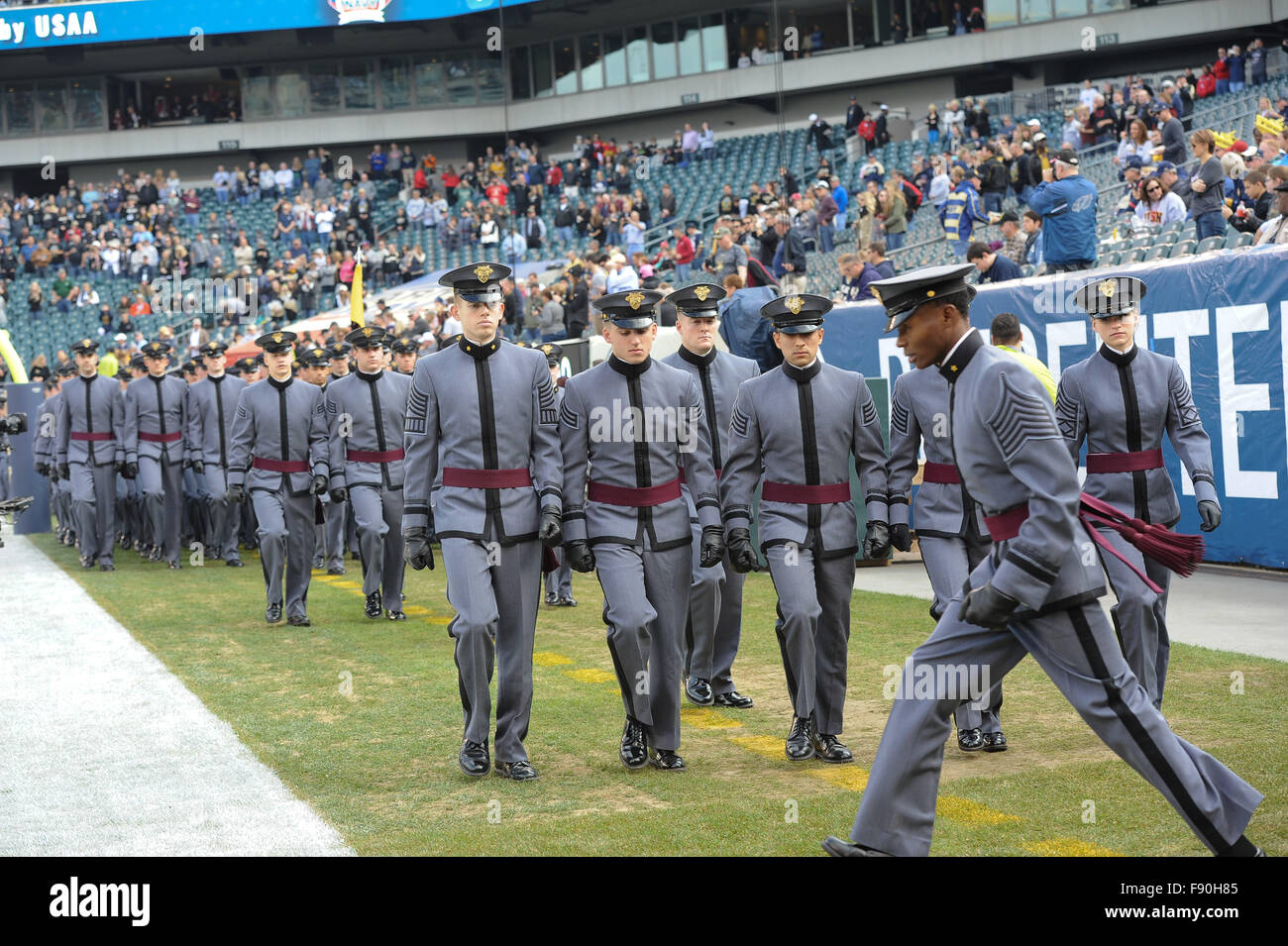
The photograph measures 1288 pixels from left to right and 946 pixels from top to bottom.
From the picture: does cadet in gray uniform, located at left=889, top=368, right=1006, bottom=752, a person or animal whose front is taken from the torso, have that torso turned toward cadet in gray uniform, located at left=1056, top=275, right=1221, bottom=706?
no

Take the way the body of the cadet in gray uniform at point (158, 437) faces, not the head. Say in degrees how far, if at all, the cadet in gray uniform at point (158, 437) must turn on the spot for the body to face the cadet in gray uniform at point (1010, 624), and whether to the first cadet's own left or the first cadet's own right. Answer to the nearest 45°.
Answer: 0° — they already face them

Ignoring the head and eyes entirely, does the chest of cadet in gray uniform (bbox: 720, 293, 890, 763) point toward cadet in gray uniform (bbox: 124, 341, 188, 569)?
no

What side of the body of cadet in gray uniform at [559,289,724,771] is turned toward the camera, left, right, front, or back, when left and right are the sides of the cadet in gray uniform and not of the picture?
front

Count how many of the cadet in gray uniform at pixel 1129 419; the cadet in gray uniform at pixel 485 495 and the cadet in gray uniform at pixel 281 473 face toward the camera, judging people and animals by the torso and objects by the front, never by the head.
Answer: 3

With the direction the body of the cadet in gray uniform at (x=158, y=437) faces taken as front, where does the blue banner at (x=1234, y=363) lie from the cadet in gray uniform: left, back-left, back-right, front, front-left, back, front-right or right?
front-left

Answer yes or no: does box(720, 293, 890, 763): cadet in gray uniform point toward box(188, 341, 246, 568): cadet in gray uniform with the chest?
no

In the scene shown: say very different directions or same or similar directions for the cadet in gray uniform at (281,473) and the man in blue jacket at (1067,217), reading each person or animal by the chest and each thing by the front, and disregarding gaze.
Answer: very different directions

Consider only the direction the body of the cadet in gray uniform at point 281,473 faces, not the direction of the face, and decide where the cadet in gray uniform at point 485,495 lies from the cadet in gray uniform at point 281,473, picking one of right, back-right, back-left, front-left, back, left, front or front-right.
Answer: front

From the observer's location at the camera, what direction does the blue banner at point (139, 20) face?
facing the viewer

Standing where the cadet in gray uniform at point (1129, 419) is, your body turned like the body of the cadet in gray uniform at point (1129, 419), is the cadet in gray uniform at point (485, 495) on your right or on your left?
on your right

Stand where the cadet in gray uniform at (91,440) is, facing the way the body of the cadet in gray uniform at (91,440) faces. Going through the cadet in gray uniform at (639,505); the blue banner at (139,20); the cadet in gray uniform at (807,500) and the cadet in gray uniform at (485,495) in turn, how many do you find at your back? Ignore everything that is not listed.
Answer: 1

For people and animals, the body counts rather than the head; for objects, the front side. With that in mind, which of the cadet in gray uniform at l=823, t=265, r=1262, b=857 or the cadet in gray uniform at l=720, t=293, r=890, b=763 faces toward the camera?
the cadet in gray uniform at l=720, t=293, r=890, b=763

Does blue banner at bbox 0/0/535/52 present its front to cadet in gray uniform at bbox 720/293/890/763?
yes

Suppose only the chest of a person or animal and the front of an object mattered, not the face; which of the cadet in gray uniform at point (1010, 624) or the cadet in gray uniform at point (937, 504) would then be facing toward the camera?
the cadet in gray uniform at point (937, 504)

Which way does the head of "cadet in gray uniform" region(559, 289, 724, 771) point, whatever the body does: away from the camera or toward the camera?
toward the camera
